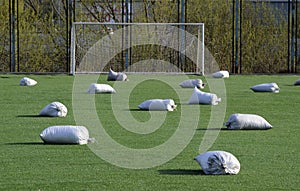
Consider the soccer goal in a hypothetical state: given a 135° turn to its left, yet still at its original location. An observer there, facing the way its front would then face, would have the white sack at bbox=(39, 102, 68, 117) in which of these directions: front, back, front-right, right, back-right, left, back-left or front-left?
back-right

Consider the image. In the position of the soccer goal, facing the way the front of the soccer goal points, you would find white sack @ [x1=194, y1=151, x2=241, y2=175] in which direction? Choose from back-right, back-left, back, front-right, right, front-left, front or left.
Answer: front

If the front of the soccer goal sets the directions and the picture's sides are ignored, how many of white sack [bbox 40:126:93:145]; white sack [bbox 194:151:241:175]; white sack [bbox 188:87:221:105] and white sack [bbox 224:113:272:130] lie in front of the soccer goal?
4

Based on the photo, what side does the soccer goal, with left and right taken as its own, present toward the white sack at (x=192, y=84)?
front

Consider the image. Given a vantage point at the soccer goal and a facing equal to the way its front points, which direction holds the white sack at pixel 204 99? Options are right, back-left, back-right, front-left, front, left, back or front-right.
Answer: front

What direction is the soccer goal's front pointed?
toward the camera

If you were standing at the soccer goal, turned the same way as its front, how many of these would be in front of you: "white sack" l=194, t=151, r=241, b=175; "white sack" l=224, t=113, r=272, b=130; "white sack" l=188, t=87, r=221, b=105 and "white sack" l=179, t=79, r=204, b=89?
4

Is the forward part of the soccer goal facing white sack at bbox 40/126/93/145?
yes

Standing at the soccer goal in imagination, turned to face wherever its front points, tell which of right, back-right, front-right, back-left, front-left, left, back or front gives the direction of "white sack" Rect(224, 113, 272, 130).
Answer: front
